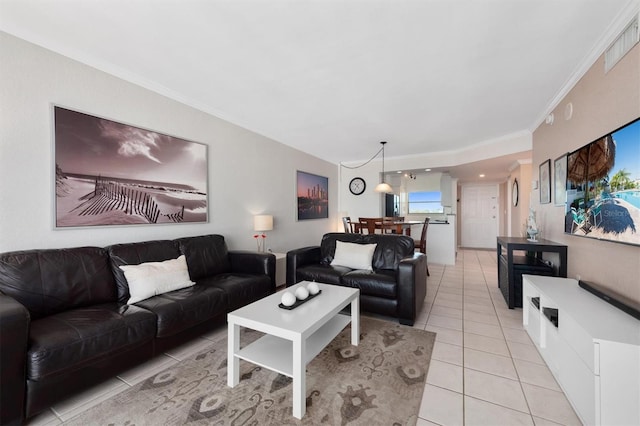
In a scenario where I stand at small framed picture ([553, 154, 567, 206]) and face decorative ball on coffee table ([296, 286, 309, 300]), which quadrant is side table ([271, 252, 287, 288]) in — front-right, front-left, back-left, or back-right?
front-right

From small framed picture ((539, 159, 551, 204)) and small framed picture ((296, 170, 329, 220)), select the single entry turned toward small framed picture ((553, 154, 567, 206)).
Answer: small framed picture ((296, 170, 329, 220))

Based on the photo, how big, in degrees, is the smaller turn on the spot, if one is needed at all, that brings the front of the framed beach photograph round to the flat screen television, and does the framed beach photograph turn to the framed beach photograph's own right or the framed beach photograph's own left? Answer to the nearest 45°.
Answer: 0° — it already faces it

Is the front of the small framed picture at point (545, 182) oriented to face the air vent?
no

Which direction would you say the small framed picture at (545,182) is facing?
to the viewer's left

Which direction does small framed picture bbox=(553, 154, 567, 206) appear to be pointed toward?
to the viewer's left

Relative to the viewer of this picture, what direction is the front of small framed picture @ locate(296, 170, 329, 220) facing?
facing the viewer and to the right of the viewer

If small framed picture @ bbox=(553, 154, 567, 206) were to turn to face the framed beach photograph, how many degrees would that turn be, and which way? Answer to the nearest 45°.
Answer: approximately 45° to its left

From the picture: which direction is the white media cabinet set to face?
to the viewer's left

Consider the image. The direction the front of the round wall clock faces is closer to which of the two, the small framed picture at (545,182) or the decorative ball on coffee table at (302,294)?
the decorative ball on coffee table

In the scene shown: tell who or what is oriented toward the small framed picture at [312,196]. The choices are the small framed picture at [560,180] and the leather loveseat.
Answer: the small framed picture at [560,180]

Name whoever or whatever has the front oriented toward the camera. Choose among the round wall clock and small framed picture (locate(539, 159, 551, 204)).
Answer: the round wall clock

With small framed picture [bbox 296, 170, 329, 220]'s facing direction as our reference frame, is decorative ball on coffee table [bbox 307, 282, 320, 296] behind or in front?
in front

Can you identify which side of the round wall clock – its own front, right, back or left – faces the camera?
front

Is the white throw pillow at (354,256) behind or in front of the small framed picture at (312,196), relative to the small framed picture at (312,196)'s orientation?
in front

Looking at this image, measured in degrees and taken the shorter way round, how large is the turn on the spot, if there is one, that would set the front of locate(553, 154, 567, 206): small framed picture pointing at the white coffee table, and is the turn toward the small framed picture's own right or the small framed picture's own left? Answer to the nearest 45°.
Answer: approximately 45° to the small framed picture's own left

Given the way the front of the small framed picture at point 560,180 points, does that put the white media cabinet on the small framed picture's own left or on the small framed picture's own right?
on the small framed picture's own left

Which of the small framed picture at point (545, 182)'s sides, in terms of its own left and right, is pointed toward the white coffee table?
left

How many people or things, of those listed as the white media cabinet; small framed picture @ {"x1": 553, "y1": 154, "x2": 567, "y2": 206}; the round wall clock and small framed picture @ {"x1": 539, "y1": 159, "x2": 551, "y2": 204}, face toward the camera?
1

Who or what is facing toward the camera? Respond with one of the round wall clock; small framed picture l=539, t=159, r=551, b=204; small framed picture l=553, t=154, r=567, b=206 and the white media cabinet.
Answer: the round wall clock
